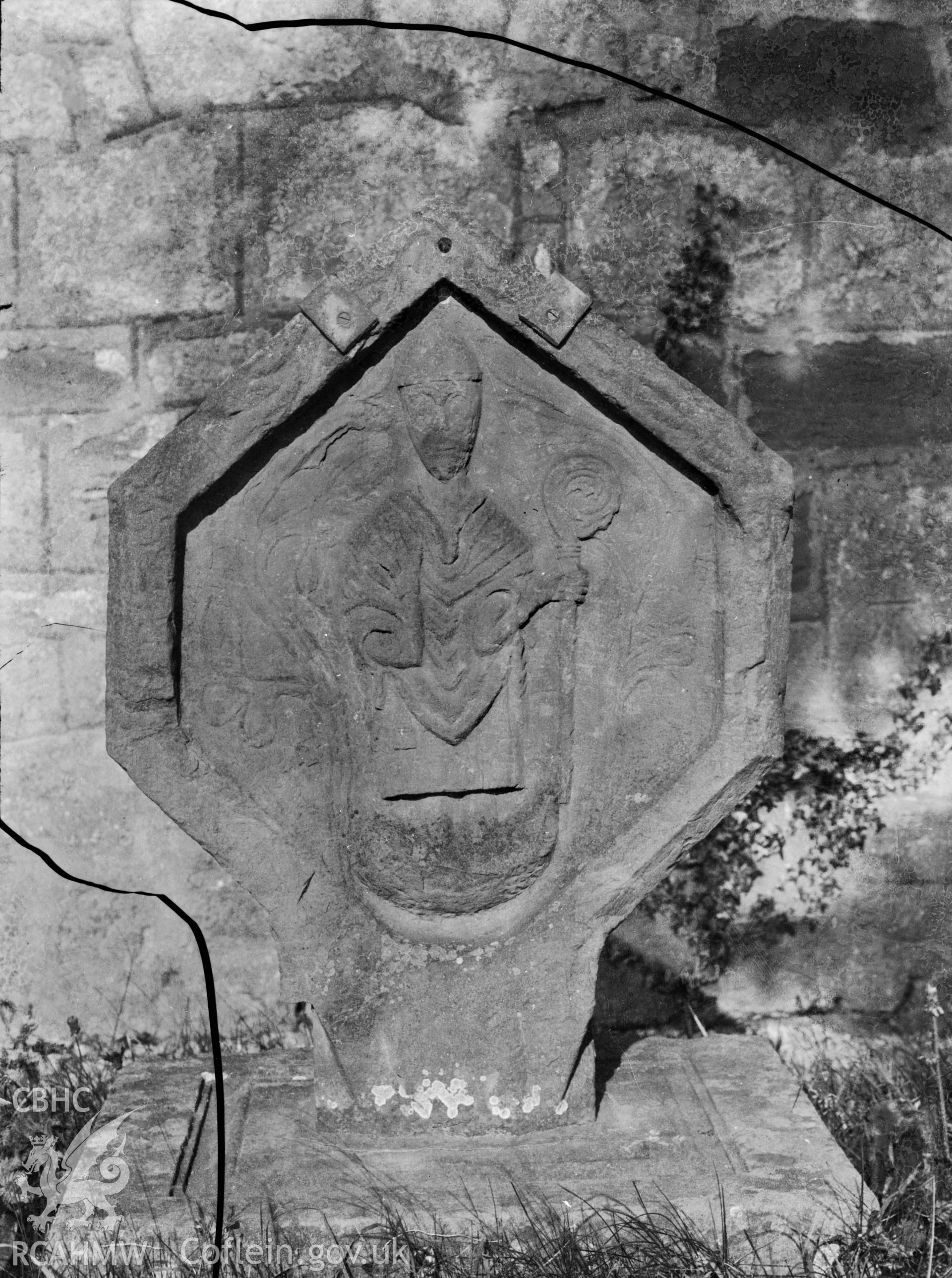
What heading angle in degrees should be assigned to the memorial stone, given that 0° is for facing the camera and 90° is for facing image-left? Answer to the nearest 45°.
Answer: approximately 0°
